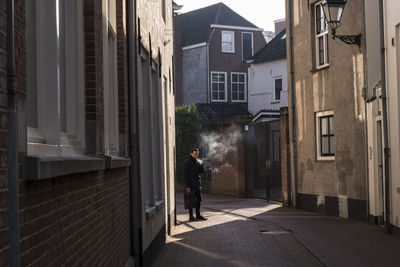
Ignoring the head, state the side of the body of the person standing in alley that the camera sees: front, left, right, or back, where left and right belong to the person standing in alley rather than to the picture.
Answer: right

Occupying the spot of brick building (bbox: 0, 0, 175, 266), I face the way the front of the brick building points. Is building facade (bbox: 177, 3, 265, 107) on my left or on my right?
on my left

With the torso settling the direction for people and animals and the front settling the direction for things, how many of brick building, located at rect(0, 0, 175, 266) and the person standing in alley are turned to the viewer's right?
2

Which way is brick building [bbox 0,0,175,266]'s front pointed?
to the viewer's right

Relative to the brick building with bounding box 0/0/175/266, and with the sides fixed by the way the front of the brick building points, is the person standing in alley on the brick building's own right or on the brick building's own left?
on the brick building's own left

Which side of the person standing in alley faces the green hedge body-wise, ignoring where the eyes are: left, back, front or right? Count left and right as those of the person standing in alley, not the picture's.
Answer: left
